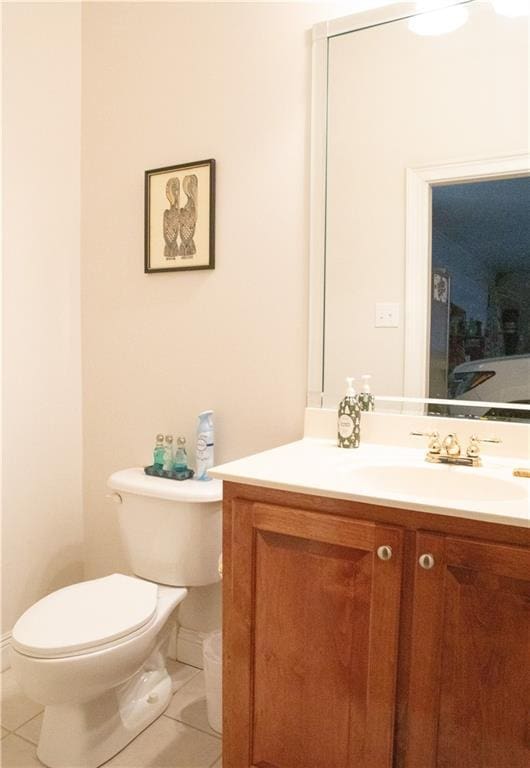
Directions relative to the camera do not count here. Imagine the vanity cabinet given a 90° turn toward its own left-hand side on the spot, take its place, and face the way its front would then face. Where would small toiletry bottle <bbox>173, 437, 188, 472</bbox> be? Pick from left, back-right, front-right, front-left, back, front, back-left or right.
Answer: back

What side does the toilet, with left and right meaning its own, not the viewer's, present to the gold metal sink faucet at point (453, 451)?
left

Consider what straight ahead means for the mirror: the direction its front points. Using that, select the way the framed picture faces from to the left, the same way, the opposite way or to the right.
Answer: the same way

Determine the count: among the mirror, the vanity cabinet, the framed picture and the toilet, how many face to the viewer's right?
0

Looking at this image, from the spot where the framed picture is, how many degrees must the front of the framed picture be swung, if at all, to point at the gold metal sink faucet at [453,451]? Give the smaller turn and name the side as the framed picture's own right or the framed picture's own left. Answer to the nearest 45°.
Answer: approximately 90° to the framed picture's own left

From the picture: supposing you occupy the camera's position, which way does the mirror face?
facing the viewer and to the left of the viewer

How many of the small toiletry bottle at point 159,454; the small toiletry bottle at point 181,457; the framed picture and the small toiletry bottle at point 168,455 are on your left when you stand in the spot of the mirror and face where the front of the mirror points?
0

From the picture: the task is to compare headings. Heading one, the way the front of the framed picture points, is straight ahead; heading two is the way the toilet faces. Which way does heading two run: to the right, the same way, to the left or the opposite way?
the same way

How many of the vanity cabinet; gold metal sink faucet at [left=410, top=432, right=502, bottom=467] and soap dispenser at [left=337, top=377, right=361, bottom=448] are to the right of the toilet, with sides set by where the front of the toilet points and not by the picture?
0

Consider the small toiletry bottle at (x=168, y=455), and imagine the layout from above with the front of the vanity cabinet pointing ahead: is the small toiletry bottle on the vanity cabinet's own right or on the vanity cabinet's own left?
on the vanity cabinet's own right

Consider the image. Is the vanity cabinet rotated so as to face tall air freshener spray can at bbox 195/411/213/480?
no

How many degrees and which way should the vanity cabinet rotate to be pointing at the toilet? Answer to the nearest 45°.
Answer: approximately 90° to its right

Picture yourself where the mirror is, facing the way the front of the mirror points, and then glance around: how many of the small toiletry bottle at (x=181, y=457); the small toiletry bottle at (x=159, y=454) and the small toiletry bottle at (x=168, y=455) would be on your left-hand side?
0

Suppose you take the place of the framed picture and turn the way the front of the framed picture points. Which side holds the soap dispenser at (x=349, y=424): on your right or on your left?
on your left
